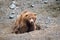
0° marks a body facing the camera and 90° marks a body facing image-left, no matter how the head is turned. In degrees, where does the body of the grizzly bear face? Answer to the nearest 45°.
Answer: approximately 315°
